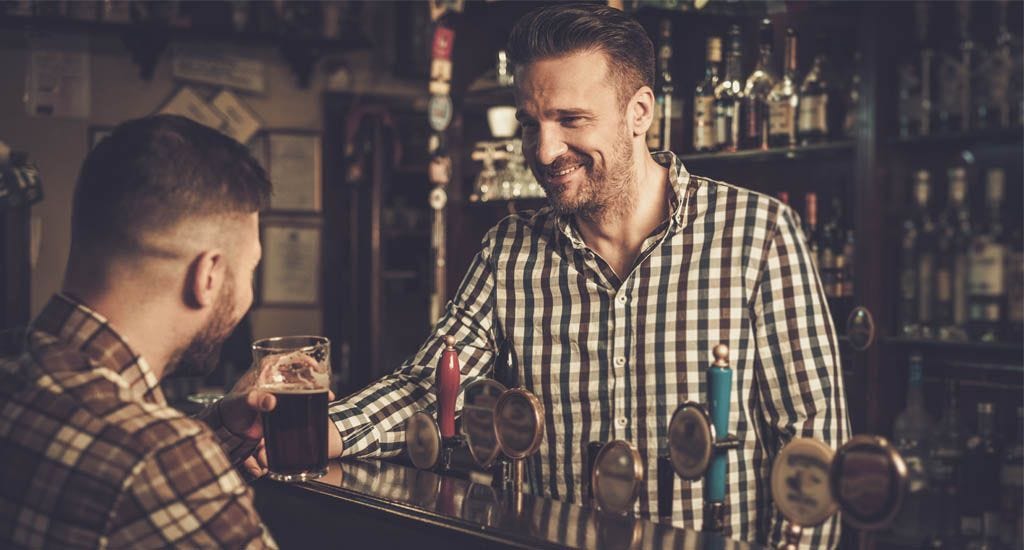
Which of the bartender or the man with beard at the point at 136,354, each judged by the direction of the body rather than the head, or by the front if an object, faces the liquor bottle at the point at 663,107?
the man with beard

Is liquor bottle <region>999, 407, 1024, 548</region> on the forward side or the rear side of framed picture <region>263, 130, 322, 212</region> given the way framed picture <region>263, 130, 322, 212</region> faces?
on the forward side

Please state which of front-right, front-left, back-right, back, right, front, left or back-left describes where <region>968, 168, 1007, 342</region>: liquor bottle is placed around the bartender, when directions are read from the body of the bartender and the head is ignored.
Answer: back-left

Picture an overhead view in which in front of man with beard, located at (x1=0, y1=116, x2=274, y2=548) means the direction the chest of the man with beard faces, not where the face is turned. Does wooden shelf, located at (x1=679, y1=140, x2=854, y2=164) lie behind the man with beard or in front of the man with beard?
in front

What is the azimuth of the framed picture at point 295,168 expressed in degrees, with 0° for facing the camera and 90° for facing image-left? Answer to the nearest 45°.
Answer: approximately 0°

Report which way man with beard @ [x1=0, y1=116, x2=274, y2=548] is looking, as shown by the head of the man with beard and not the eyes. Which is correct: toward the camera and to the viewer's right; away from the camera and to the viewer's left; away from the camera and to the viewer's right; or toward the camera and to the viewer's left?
away from the camera and to the viewer's right

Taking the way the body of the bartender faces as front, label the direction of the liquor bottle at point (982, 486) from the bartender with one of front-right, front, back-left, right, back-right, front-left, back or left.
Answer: back-left

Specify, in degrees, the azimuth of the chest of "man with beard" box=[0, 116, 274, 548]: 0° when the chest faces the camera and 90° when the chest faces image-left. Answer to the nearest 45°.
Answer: approximately 225°

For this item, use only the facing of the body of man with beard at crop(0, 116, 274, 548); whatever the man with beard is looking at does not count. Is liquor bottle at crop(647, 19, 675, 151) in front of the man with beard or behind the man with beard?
in front

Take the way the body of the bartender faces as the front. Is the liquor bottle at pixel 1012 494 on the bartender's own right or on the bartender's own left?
on the bartender's own left

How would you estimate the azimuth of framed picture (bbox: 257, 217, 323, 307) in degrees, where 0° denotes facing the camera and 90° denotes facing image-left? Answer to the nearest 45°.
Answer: approximately 0°

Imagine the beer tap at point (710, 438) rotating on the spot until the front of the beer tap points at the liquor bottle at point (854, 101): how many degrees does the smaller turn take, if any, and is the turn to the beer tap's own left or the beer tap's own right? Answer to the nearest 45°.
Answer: approximately 135° to the beer tap's own right

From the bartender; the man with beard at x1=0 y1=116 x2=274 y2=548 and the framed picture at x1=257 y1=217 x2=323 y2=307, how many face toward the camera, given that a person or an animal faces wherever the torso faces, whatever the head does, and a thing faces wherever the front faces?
2

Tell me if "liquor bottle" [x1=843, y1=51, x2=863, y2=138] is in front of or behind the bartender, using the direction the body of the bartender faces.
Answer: behind
